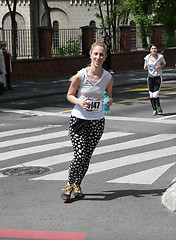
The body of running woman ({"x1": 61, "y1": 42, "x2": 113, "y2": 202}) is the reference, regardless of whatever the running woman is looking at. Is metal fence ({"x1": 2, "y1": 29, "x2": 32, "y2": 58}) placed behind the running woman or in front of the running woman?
behind

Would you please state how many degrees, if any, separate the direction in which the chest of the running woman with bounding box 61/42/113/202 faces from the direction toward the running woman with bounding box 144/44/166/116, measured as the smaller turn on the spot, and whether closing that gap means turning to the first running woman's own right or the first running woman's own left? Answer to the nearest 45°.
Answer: approximately 180°

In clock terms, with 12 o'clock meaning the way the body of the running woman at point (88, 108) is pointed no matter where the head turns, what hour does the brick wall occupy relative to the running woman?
The brick wall is roughly at 6 o'clock from the running woman.

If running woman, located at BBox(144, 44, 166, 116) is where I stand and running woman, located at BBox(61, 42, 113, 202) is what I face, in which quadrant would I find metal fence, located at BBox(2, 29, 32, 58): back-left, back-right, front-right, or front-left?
back-right

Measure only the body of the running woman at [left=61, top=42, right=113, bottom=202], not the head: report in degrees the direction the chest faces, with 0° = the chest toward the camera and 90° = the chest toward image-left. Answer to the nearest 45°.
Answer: approximately 0°
